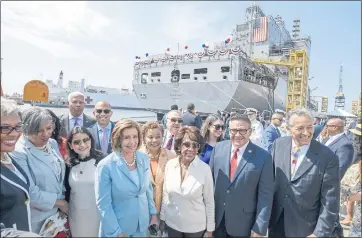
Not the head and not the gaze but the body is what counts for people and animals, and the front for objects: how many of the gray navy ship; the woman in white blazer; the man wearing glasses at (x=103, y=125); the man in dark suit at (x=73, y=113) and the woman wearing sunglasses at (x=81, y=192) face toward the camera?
4

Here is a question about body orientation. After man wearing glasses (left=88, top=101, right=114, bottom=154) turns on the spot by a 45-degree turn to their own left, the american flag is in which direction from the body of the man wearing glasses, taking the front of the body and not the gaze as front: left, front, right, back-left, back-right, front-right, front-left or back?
left

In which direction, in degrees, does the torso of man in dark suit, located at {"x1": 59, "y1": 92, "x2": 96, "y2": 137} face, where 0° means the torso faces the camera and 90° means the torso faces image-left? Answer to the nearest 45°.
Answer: approximately 0°

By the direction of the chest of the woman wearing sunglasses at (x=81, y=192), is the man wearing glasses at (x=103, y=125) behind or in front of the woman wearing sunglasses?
behind

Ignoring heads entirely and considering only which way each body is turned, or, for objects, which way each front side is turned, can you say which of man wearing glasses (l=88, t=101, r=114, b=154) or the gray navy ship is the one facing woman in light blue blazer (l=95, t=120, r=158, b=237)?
the man wearing glasses

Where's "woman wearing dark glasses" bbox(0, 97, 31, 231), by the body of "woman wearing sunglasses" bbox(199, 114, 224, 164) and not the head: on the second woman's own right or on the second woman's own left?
on the second woman's own right

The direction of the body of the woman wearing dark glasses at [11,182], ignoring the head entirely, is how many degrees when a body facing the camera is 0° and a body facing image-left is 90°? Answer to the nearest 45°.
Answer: approximately 315°

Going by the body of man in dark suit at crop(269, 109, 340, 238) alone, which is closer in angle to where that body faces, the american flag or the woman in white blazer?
the woman in white blazer

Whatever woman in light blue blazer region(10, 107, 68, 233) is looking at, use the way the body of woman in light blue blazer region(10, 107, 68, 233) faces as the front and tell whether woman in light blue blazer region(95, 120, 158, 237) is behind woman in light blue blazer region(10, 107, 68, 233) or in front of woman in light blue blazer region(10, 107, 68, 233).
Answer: in front

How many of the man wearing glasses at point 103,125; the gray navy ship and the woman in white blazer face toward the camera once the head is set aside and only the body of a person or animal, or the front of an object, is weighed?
2

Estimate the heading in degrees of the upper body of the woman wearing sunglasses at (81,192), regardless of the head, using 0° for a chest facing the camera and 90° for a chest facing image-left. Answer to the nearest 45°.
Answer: approximately 0°
